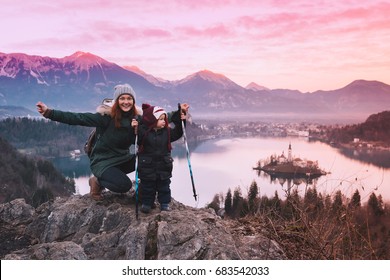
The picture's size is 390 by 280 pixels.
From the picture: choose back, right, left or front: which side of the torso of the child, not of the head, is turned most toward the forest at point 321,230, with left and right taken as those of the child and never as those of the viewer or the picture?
left

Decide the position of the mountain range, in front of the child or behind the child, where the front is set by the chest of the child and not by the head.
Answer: behind

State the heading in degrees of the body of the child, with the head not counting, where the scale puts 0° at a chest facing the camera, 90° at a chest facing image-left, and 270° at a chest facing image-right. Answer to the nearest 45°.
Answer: approximately 0°
